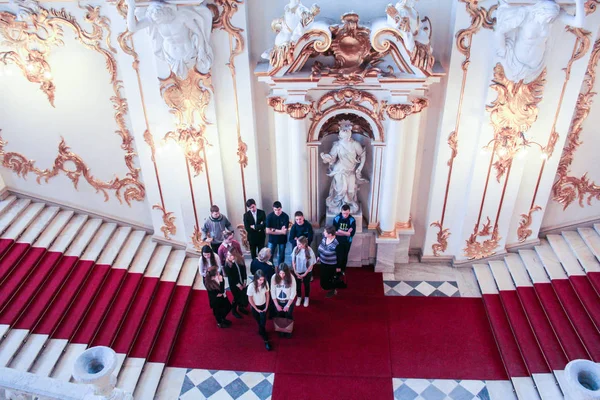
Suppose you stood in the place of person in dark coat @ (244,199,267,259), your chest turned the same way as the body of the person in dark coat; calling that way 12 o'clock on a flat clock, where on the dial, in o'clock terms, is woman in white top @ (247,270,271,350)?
The woman in white top is roughly at 12 o'clock from the person in dark coat.

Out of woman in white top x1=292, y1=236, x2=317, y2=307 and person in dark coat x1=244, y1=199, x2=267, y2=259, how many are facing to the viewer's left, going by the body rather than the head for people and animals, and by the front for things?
0

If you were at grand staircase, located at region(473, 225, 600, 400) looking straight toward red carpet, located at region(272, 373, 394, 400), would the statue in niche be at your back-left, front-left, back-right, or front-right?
front-right

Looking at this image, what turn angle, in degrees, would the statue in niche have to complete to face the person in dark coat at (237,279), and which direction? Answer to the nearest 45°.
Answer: approximately 45° to its right

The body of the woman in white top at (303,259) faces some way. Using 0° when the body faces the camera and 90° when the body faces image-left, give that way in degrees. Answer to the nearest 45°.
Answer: approximately 0°

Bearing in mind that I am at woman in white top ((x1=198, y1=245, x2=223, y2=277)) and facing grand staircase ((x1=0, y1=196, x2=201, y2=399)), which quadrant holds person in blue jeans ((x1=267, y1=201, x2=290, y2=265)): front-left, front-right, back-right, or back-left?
back-right

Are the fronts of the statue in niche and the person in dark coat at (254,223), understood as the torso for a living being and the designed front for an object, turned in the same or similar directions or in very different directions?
same or similar directions

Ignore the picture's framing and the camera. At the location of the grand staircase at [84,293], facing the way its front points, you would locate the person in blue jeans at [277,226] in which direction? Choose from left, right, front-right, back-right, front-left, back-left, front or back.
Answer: front

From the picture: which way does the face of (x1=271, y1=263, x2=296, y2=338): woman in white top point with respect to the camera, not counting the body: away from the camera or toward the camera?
toward the camera

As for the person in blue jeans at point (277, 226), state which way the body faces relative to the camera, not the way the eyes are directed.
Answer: toward the camera

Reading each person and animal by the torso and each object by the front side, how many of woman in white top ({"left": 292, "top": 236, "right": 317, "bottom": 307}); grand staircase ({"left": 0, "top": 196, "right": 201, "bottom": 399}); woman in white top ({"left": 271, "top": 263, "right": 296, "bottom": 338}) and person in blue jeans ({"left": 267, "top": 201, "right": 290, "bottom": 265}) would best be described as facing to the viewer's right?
1

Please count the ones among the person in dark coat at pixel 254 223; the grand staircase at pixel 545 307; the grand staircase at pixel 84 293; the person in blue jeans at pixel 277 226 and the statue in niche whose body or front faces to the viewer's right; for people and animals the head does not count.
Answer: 1

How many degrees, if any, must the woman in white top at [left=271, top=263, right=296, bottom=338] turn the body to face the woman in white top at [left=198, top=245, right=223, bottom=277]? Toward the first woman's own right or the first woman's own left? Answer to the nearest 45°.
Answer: approximately 90° to the first woman's own right

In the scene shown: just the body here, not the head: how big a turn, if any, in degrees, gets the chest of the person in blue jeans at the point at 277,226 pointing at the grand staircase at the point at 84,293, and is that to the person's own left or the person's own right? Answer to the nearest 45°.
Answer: approximately 90° to the person's own right

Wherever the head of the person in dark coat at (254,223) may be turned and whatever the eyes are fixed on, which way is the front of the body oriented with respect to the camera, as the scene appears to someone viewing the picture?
toward the camera
